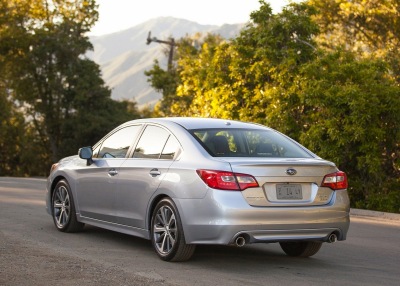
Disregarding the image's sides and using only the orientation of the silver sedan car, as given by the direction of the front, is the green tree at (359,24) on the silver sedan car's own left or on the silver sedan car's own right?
on the silver sedan car's own right

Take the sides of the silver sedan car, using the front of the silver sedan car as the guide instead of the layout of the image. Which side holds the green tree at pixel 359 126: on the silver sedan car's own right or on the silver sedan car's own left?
on the silver sedan car's own right

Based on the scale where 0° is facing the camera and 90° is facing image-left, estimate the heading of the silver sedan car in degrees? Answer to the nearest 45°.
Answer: approximately 135°
